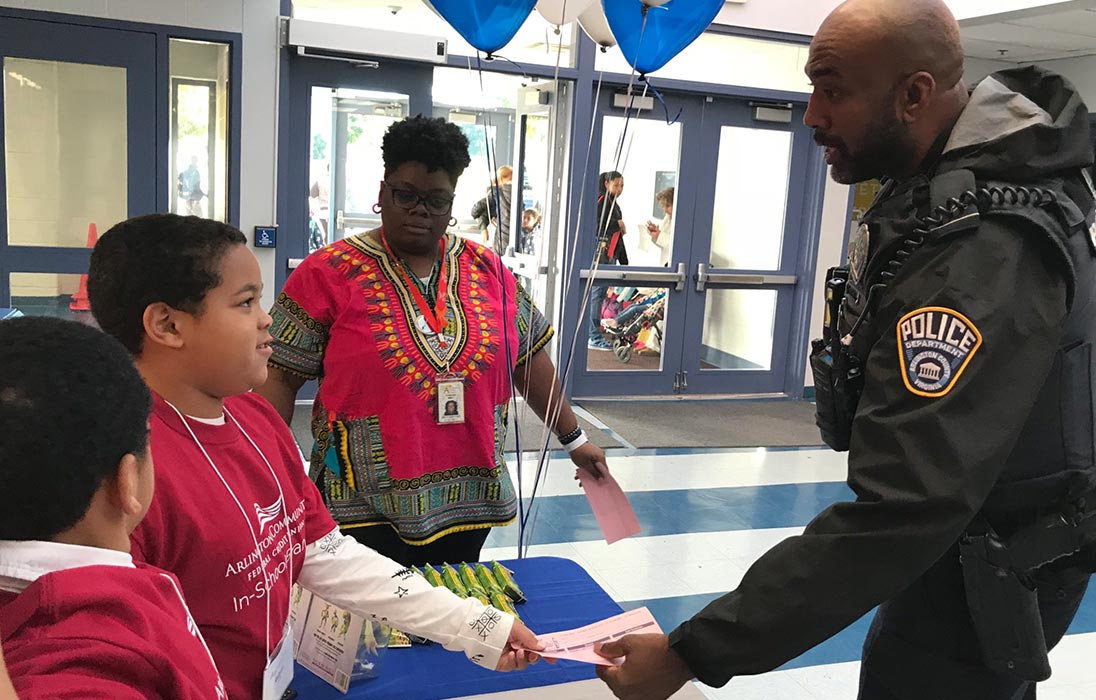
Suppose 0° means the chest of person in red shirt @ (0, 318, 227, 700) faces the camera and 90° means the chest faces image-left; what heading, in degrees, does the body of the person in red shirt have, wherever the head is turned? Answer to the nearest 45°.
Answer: approximately 225°

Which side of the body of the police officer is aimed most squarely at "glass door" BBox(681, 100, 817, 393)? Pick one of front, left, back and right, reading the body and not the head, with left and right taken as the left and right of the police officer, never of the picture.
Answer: right

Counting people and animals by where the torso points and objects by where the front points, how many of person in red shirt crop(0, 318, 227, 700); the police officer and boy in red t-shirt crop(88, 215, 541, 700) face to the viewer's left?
1

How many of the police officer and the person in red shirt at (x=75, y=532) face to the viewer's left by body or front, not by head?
1

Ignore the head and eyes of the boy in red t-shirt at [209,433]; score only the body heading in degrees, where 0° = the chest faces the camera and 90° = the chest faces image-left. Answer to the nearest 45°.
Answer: approximately 315°

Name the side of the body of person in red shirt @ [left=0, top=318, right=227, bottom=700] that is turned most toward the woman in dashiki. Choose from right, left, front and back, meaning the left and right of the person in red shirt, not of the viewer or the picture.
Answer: front

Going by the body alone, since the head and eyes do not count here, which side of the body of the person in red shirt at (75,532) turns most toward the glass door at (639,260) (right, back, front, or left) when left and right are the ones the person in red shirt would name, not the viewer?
front

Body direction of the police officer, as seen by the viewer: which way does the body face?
to the viewer's left

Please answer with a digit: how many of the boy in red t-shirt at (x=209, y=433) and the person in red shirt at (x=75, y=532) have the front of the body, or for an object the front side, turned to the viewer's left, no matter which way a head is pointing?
0

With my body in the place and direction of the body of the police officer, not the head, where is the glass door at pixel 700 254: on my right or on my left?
on my right

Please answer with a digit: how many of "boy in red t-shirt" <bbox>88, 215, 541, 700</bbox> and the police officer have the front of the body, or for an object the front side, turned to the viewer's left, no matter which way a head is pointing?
1

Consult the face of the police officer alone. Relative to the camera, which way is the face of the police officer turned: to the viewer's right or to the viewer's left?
to the viewer's left

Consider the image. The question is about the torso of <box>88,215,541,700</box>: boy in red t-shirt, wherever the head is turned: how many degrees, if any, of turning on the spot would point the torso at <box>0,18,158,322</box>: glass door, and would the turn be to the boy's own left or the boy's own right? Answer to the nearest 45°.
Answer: approximately 135° to the boy's own left

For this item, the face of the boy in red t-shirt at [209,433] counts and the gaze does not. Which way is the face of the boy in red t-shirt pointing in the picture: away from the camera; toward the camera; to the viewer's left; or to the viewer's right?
to the viewer's right

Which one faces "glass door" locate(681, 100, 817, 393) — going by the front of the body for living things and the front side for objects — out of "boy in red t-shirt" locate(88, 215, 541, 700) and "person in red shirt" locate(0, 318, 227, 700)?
the person in red shirt
